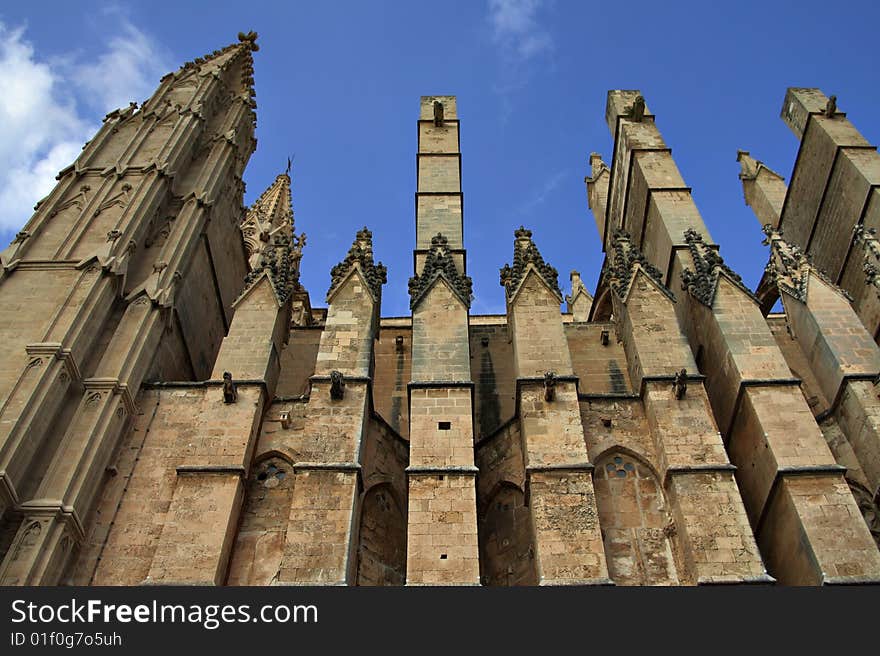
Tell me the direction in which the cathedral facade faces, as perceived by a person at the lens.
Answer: facing the viewer
